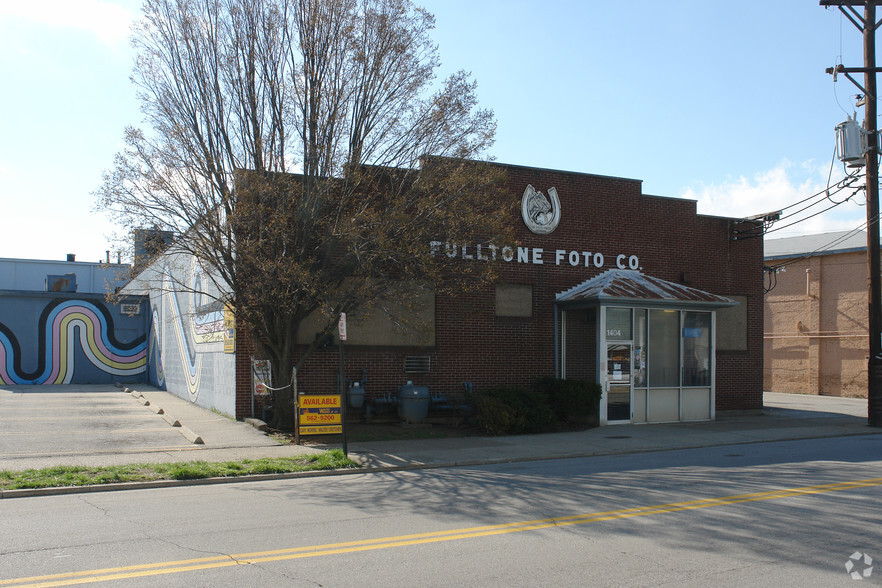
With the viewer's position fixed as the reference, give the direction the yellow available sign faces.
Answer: facing the viewer

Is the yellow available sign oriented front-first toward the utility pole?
no

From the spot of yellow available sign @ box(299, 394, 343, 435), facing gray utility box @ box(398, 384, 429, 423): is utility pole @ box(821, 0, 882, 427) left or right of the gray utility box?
right

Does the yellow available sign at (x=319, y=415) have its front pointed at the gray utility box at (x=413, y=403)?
no

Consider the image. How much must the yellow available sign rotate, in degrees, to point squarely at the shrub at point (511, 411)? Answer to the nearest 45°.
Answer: approximately 135° to its left

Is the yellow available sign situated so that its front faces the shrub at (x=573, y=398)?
no
